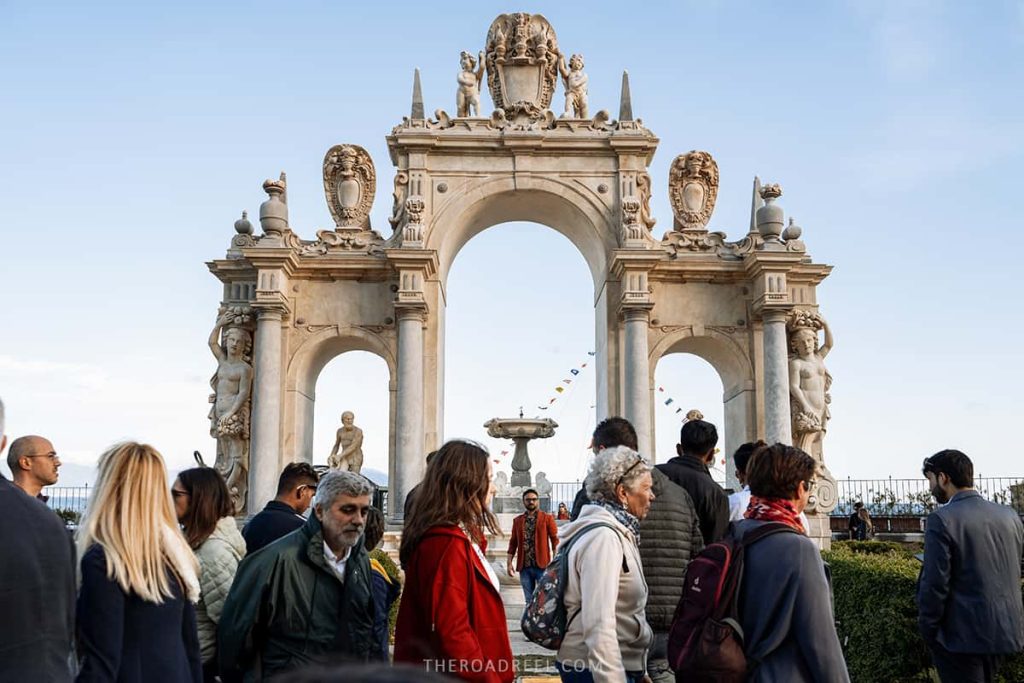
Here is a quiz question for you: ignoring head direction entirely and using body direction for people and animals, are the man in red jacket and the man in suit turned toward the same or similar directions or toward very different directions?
very different directions

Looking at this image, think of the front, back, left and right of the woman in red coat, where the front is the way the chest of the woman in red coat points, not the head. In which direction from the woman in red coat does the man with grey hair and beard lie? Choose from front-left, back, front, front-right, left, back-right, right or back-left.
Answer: back

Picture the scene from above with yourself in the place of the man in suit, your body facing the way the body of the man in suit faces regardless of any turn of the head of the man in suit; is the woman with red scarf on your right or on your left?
on your left

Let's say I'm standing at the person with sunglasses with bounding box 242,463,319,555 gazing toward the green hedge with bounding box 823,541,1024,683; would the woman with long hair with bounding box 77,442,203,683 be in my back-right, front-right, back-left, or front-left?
back-right

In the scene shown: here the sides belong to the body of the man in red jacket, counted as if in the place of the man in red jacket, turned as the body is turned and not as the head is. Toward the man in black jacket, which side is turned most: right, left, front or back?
front
